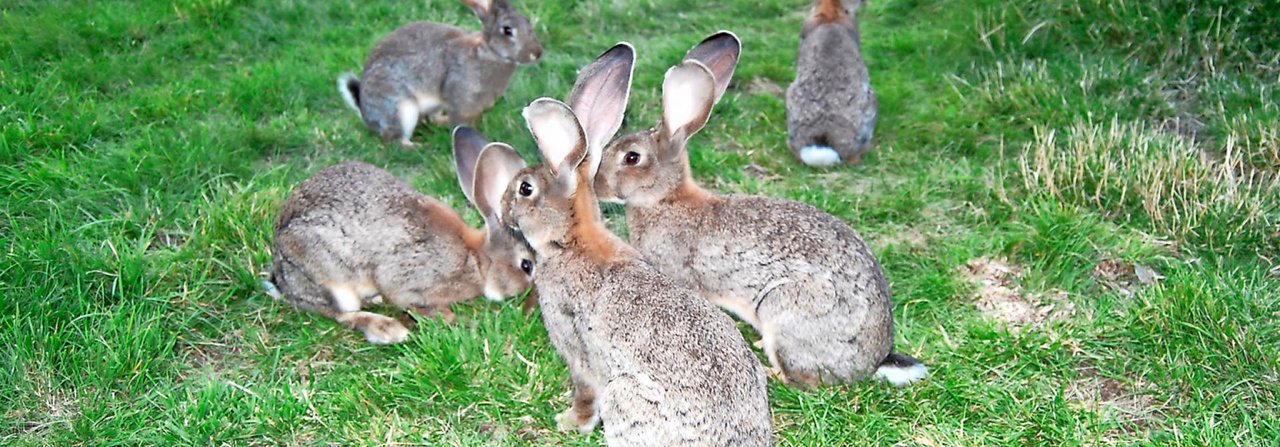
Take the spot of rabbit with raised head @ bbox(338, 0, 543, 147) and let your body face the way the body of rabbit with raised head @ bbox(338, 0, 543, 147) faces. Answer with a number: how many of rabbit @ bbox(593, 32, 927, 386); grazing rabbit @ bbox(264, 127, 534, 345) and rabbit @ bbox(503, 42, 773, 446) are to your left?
0

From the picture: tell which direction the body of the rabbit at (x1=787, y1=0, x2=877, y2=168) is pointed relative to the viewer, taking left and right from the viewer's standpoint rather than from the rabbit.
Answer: facing away from the viewer

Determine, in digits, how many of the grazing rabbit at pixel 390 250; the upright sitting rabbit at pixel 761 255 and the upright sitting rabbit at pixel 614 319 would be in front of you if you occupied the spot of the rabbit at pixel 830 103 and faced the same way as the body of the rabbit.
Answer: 0

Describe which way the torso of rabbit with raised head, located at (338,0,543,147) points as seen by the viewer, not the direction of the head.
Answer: to the viewer's right

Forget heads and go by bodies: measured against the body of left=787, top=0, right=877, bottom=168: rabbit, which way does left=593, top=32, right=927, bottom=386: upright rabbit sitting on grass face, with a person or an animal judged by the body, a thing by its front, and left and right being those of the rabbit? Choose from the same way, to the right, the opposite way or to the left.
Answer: to the left

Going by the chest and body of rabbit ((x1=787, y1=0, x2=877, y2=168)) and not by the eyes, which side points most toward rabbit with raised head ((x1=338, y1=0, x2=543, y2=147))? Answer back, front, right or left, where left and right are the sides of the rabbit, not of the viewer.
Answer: left

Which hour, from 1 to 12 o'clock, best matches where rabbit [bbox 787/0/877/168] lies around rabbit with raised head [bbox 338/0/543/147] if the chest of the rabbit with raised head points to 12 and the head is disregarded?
The rabbit is roughly at 1 o'clock from the rabbit with raised head.

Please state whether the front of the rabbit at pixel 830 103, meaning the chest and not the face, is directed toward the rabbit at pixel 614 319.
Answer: no

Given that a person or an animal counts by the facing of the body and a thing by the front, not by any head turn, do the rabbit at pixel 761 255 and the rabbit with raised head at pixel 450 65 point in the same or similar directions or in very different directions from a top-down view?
very different directions

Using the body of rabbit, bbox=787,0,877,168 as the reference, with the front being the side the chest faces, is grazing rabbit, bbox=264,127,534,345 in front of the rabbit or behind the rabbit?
behind

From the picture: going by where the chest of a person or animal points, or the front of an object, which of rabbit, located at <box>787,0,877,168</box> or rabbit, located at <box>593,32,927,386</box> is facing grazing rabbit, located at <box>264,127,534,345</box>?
rabbit, located at <box>593,32,927,386</box>

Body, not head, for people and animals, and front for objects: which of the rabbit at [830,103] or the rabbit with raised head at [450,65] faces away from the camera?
the rabbit

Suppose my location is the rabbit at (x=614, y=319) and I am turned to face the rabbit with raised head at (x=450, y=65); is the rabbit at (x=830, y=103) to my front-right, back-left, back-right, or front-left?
front-right

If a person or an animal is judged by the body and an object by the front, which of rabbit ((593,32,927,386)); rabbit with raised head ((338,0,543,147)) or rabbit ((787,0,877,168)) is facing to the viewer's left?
rabbit ((593,32,927,386))

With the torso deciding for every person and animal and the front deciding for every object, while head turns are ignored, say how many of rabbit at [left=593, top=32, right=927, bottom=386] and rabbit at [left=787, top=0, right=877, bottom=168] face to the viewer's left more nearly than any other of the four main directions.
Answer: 1

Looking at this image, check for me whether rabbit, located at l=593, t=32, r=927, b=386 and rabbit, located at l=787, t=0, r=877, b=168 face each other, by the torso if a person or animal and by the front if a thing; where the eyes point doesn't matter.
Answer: no

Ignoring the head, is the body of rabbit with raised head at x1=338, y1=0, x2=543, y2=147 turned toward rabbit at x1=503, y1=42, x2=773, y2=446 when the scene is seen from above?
no
